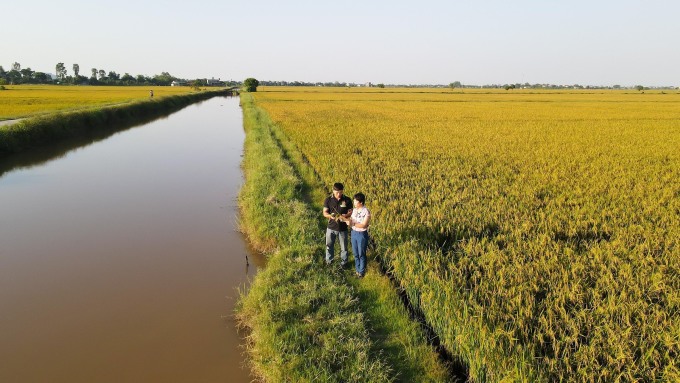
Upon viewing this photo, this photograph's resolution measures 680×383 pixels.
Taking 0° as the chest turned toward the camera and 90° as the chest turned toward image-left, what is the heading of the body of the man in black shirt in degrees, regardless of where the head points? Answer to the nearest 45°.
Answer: approximately 0°

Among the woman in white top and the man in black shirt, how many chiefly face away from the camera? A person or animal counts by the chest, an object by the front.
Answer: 0

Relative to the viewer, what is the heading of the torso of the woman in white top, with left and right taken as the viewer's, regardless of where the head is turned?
facing the viewer and to the left of the viewer
